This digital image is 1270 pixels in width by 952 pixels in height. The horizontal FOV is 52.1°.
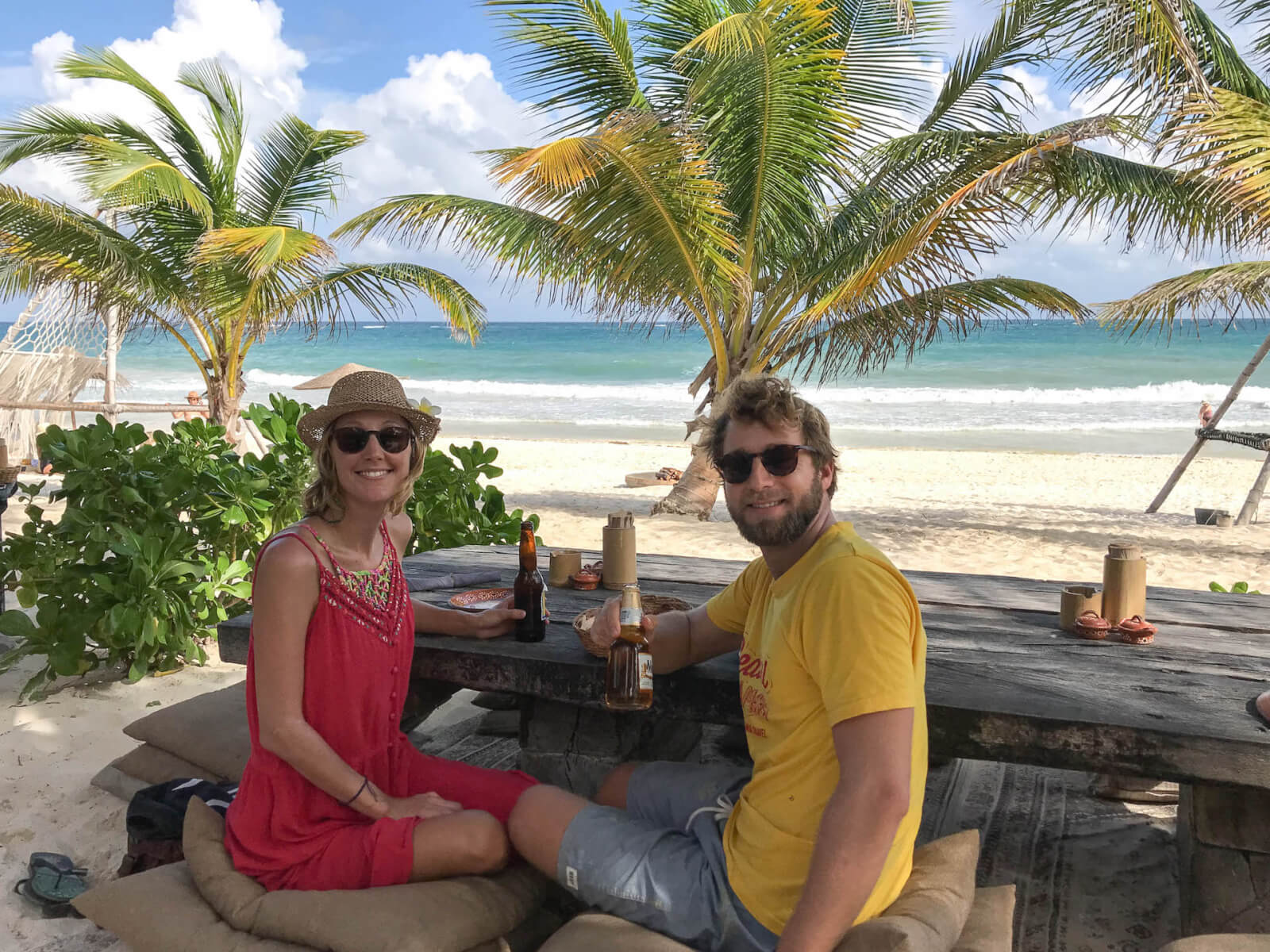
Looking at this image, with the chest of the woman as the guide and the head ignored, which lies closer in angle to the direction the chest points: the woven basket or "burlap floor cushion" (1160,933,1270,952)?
the burlap floor cushion

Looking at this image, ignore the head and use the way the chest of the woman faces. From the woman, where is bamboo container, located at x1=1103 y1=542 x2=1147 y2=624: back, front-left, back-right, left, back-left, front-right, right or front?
front-left

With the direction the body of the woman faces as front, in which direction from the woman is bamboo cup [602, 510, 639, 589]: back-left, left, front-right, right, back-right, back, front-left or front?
left

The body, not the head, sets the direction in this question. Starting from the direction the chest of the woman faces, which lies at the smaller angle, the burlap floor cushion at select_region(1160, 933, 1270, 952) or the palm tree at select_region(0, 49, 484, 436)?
the burlap floor cushion

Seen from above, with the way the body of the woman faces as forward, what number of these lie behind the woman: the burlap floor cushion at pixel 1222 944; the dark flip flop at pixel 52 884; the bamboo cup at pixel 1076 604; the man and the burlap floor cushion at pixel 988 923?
1

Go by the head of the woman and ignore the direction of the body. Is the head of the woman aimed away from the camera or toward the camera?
toward the camera

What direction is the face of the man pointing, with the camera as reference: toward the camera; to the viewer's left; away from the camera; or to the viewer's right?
toward the camera

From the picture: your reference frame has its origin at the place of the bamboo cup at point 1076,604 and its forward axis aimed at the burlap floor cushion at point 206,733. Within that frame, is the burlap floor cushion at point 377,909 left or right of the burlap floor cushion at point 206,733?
left

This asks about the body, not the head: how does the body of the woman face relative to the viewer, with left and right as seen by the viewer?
facing the viewer and to the right of the viewer

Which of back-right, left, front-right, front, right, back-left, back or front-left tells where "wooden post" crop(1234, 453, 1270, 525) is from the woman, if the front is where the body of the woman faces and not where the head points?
left
